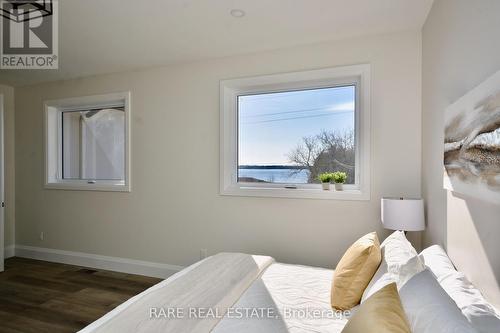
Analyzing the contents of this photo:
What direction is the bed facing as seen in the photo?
to the viewer's left

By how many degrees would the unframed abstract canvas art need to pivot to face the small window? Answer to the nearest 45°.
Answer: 0° — it already faces it

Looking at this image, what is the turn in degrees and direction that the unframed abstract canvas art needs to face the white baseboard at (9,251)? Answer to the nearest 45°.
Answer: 0° — it already faces it

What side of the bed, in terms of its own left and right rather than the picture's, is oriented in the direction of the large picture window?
right

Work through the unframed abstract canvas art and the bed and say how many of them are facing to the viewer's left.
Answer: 2

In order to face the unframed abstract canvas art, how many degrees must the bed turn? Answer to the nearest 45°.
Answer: approximately 180°

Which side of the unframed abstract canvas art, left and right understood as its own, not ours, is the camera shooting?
left

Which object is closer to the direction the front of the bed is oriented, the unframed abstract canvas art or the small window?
the small window

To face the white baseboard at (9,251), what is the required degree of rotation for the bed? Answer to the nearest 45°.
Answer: approximately 45° to its right

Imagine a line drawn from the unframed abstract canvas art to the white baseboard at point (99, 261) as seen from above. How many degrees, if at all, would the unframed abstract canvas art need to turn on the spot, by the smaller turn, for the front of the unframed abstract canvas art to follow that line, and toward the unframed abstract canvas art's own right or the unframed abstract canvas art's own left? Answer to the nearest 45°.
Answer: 0° — it already faces it

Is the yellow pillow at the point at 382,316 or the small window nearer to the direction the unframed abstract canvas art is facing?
the small window

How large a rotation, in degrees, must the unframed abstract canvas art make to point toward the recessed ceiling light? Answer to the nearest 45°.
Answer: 0° — it already faces it
